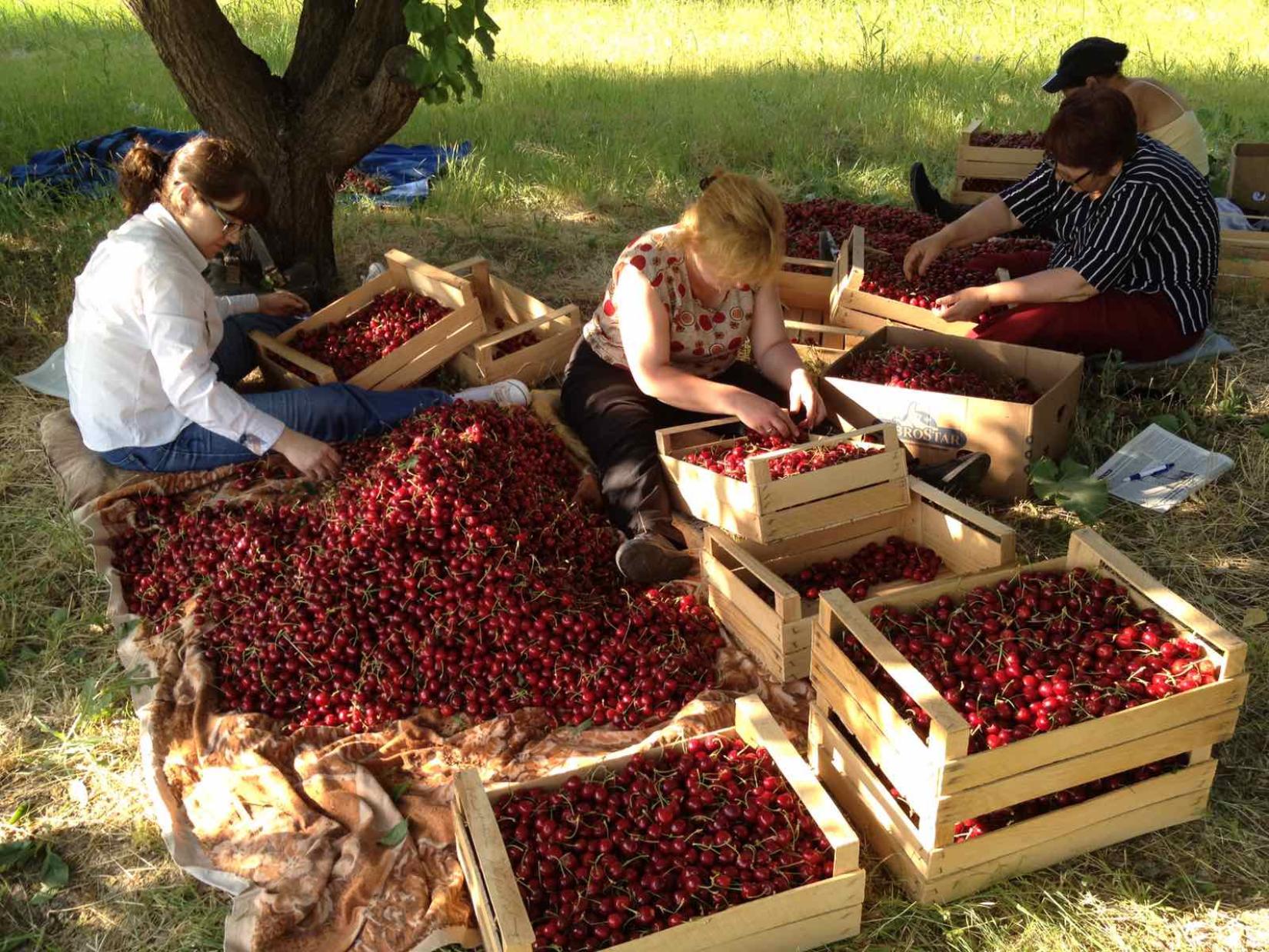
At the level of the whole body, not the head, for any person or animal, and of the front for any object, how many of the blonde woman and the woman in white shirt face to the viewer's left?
0

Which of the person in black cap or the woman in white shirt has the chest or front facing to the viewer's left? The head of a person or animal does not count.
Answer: the person in black cap

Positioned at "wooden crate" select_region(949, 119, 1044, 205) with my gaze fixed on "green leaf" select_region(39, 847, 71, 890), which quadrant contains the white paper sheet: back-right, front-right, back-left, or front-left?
front-left

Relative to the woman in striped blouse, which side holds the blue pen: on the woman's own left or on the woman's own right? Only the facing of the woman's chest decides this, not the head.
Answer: on the woman's own left

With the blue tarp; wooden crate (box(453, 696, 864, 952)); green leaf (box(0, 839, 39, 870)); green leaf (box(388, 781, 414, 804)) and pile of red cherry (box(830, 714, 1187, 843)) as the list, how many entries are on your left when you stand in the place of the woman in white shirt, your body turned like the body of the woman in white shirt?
1

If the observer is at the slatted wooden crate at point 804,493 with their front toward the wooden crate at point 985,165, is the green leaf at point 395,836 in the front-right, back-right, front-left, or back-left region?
back-left

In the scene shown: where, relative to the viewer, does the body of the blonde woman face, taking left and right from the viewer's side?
facing the viewer and to the right of the viewer

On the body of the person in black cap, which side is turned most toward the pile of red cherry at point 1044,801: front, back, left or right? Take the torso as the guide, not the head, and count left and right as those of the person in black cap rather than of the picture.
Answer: left

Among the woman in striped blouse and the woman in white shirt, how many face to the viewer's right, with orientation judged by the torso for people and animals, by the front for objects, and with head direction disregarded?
1

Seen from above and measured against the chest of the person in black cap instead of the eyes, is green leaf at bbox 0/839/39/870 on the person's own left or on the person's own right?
on the person's own left

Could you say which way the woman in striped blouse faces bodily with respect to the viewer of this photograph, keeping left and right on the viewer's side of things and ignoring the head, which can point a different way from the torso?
facing the viewer and to the left of the viewer

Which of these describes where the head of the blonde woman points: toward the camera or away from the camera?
toward the camera

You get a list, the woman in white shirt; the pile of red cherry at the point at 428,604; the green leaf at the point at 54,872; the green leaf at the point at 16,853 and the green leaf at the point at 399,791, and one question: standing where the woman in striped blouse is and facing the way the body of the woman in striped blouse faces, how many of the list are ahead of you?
5

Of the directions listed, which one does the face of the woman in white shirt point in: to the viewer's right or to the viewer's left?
to the viewer's right

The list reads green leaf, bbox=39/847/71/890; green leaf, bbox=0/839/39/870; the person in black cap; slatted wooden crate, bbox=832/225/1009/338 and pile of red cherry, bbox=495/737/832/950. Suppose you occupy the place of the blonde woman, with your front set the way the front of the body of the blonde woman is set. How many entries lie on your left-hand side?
2

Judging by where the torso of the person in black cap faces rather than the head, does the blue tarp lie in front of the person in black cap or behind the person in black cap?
in front

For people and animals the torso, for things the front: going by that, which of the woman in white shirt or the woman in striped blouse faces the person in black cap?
the woman in white shirt

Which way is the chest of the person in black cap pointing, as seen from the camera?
to the viewer's left

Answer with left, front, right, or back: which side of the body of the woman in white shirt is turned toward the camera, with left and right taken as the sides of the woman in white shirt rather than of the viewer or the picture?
right

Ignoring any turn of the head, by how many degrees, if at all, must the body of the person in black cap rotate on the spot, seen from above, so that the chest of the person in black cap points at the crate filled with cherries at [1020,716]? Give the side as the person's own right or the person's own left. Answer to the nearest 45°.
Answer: approximately 90° to the person's own left
